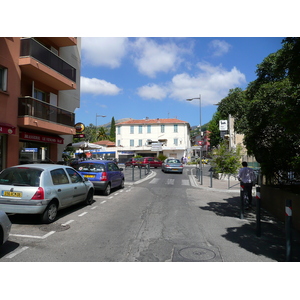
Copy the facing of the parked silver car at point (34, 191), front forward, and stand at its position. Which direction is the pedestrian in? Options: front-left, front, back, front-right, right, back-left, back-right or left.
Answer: front-right

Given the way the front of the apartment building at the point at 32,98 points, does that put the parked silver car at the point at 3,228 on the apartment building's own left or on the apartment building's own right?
on the apartment building's own right

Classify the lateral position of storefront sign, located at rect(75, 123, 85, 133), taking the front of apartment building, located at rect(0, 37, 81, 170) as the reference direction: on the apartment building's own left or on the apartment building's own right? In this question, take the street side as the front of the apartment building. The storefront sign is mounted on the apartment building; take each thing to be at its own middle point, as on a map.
on the apartment building's own left

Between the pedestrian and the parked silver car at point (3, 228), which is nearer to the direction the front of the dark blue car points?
the pedestrian

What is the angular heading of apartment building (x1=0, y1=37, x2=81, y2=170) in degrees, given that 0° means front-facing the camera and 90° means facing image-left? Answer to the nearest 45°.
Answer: approximately 315°

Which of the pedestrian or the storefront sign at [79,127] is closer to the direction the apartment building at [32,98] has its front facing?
the pedestrian

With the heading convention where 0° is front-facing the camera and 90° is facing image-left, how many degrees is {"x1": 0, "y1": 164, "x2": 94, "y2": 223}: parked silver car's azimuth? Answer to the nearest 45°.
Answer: approximately 225°

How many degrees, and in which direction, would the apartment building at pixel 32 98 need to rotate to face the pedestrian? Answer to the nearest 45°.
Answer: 0° — it already faces them

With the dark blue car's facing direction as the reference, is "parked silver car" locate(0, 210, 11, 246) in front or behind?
behind
